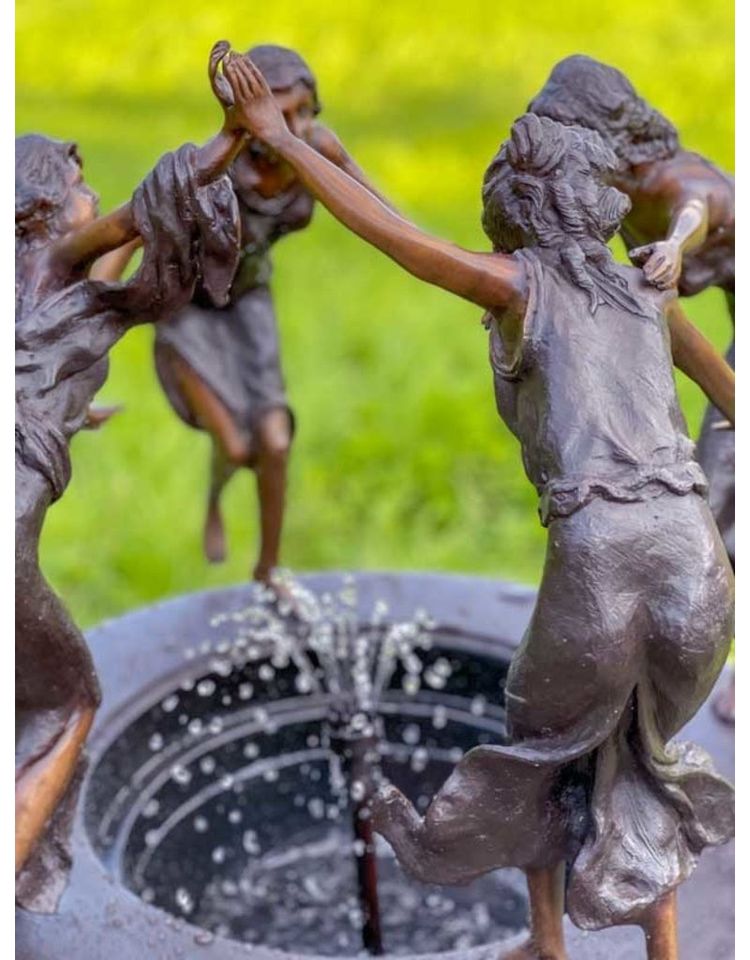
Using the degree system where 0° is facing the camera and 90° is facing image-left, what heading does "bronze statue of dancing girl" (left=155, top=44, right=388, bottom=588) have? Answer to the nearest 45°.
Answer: approximately 315°

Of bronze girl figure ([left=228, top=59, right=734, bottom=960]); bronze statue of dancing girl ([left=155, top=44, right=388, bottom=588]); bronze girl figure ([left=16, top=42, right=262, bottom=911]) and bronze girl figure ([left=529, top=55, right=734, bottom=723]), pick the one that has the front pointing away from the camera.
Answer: bronze girl figure ([left=228, top=59, right=734, bottom=960])

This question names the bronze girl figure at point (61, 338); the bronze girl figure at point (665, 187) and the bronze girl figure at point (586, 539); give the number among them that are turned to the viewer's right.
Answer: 1

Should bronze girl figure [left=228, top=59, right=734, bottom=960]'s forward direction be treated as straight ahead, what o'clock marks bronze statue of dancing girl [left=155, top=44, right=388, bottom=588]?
The bronze statue of dancing girl is roughly at 11 o'clock from the bronze girl figure.

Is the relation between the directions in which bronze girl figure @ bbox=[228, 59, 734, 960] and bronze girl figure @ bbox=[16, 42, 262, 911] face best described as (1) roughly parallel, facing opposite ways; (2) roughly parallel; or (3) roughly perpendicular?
roughly perpendicular

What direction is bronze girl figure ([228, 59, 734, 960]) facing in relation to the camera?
away from the camera

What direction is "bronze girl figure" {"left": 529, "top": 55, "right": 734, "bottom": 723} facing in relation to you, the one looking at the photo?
facing the viewer and to the left of the viewer

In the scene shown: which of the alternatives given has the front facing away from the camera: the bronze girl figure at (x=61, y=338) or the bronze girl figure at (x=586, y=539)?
the bronze girl figure at (x=586, y=539)

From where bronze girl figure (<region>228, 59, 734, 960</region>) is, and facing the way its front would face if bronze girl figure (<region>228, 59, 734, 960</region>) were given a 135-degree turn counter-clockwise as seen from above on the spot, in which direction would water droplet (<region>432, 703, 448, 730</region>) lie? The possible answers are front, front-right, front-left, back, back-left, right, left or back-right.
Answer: back-right

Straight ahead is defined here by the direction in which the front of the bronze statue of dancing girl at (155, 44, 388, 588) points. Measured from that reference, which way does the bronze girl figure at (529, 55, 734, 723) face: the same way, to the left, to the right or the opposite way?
to the right

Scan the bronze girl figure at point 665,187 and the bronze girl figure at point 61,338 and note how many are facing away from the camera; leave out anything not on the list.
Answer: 0

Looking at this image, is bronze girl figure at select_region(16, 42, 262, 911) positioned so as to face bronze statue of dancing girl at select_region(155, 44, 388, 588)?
no

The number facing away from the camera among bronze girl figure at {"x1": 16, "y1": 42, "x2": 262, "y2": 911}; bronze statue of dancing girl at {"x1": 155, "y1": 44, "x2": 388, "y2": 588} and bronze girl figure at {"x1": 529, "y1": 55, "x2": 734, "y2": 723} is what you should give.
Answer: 0

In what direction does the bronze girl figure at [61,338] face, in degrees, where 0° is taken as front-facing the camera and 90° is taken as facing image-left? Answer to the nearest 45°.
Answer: approximately 270°

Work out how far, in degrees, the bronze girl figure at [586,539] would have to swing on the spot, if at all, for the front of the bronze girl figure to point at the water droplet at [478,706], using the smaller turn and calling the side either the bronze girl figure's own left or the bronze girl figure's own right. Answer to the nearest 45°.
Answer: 0° — it already faces it
